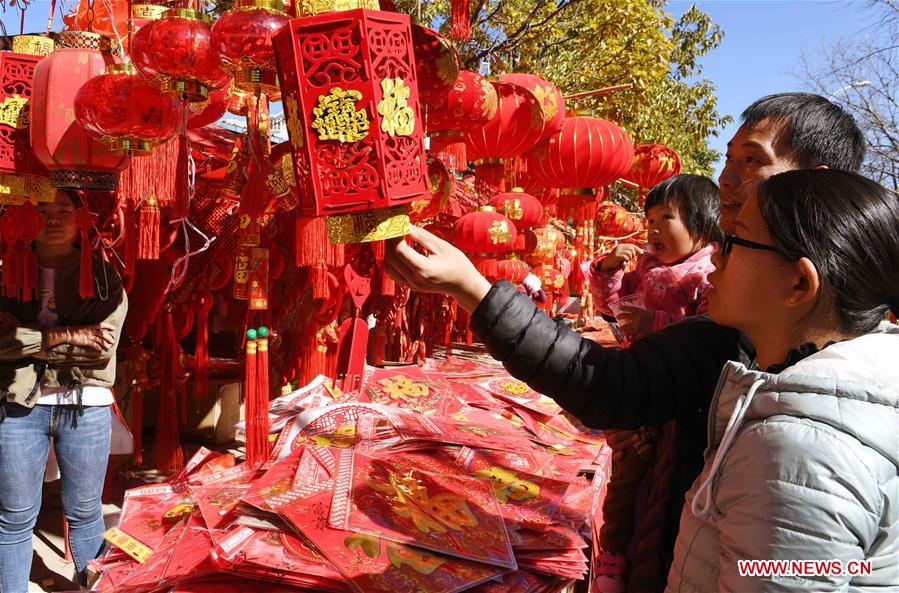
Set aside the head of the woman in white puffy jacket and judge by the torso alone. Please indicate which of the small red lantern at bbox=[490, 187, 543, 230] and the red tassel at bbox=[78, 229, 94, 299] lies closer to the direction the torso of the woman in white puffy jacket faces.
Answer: the red tassel

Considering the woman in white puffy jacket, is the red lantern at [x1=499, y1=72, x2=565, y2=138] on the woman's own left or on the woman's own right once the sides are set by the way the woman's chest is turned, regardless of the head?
on the woman's own right

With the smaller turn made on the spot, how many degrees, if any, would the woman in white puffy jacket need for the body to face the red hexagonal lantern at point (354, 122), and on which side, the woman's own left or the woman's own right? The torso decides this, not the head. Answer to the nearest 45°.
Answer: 0° — they already face it

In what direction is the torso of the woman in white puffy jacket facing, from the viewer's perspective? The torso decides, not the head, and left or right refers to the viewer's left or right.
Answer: facing to the left of the viewer

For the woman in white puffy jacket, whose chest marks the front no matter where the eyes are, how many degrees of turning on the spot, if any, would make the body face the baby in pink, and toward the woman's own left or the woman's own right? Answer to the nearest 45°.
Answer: approximately 90° to the woman's own right
